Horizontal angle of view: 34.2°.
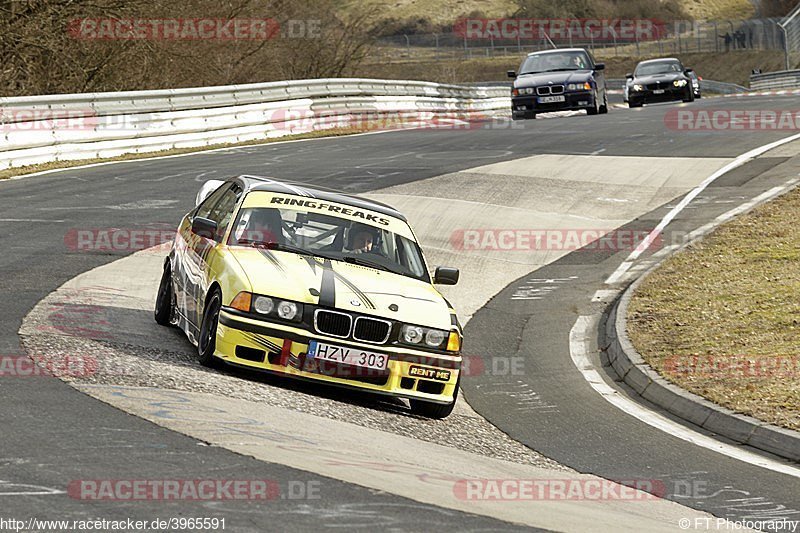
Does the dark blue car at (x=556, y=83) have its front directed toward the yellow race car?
yes

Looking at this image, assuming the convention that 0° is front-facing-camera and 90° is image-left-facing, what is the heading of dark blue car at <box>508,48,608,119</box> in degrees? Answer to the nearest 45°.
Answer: approximately 0°

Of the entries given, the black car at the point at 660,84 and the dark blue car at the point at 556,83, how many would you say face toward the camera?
2

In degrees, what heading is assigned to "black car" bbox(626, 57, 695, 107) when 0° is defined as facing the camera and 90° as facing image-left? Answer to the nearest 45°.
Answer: approximately 0°

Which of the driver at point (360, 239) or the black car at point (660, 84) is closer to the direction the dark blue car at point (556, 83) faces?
the driver

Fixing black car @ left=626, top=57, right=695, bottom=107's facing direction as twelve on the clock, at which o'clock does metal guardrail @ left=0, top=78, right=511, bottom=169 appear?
The metal guardrail is roughly at 1 o'clock from the black car.

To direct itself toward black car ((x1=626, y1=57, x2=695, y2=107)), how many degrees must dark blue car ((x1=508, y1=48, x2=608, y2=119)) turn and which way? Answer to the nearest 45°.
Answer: approximately 135° to its left

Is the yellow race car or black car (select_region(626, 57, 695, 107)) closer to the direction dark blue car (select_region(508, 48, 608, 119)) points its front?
the yellow race car
